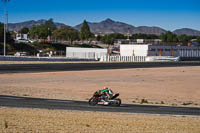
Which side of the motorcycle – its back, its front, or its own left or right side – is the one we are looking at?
left
